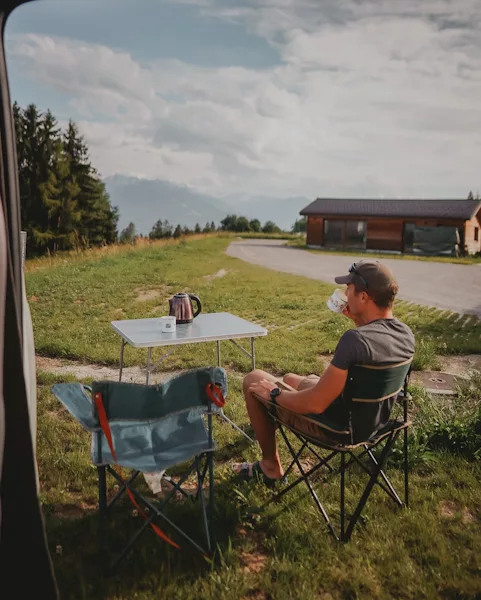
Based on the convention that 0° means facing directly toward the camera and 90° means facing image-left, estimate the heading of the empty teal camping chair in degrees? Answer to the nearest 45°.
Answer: approximately 180°

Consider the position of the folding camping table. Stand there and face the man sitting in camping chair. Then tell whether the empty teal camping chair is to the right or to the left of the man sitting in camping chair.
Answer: right

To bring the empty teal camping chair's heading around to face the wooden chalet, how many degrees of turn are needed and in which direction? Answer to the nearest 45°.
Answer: approximately 45° to its right

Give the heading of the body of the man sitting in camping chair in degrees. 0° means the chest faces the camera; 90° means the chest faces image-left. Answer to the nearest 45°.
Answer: approximately 135°

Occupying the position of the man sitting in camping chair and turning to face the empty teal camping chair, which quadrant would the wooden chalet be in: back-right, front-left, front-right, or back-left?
back-right

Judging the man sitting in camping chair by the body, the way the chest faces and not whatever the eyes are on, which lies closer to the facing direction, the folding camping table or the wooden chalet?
the folding camping table

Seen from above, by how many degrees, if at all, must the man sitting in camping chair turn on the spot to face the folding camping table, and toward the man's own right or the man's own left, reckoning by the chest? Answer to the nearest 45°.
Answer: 0° — they already face it

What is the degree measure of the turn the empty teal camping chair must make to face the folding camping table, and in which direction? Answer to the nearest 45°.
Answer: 0° — it already faces it

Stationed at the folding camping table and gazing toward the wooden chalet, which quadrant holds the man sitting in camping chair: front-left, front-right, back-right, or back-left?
back-right
